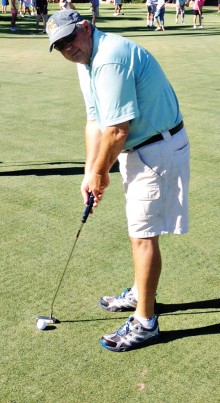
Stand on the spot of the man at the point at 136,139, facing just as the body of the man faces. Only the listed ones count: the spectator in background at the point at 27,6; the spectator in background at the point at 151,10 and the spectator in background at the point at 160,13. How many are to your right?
3

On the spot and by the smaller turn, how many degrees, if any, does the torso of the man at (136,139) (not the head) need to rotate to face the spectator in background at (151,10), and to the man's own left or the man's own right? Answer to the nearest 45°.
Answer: approximately 90° to the man's own right

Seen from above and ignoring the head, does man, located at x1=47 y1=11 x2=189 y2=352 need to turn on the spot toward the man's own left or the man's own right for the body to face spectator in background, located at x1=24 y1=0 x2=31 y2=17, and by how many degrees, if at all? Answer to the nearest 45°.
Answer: approximately 90° to the man's own right

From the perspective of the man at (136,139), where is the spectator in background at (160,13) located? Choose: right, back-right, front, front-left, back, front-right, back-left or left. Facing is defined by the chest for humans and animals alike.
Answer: right

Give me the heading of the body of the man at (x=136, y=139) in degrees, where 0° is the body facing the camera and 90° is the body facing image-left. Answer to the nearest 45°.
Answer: approximately 90°
